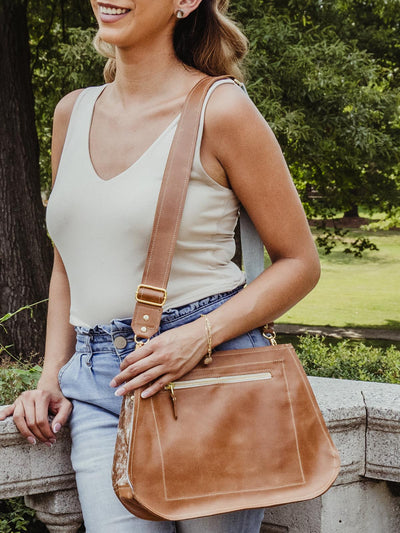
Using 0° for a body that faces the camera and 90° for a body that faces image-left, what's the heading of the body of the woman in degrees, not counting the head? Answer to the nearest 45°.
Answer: approximately 45°
